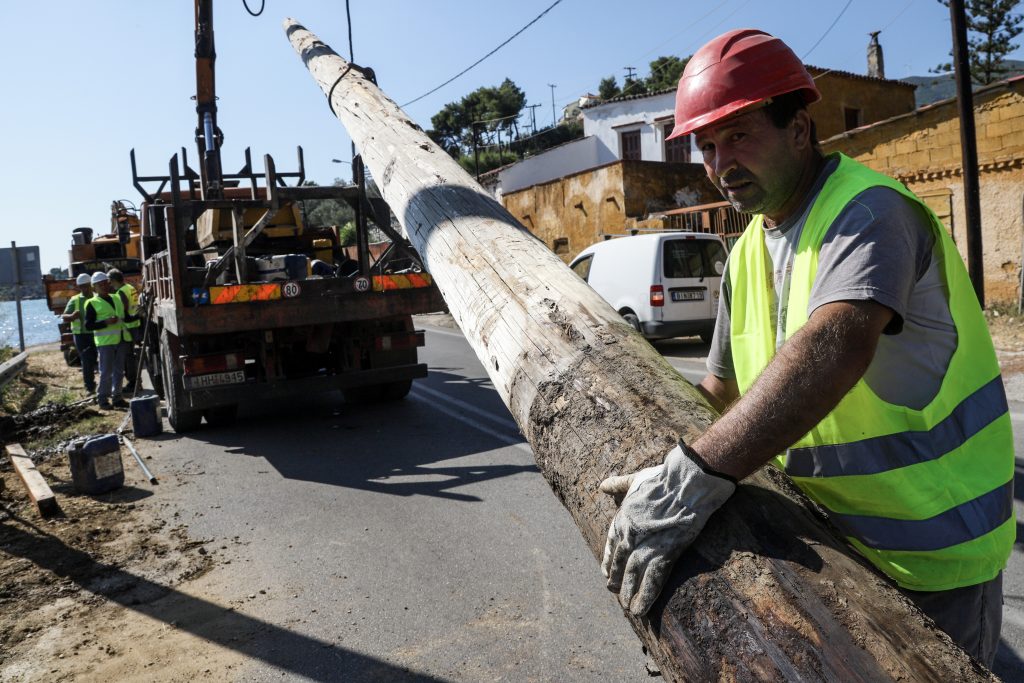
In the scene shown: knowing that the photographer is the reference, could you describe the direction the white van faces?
facing away from the viewer and to the left of the viewer

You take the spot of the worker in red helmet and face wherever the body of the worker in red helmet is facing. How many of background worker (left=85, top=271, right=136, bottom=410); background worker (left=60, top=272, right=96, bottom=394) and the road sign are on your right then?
3

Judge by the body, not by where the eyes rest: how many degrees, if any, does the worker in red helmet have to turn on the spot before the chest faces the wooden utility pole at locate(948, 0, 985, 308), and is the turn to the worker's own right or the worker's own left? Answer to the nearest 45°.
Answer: approximately 135° to the worker's own right

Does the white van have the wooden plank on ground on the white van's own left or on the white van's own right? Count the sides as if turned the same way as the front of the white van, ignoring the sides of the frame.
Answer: on the white van's own left

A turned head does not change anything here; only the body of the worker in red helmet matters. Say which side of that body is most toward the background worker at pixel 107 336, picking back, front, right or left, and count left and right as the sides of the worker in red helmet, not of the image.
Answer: right

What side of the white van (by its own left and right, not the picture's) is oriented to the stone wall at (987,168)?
right

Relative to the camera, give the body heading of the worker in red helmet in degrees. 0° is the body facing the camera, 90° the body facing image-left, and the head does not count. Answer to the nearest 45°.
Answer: approximately 45°

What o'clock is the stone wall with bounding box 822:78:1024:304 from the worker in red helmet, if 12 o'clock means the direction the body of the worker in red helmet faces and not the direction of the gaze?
The stone wall is roughly at 5 o'clock from the worker in red helmet.

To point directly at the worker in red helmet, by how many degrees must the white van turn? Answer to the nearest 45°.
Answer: approximately 135° to its left
